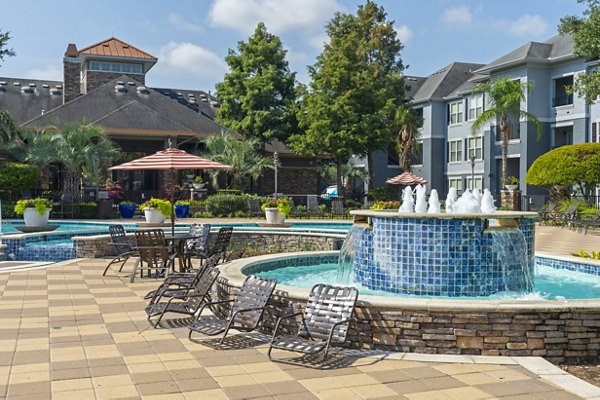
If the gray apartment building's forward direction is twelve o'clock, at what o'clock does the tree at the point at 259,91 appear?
The tree is roughly at 1 o'clock from the gray apartment building.

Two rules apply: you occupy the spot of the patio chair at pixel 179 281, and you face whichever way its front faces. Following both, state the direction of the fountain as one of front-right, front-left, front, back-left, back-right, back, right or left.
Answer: back

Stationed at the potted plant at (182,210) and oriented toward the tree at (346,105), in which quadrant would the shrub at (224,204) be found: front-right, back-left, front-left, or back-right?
front-right

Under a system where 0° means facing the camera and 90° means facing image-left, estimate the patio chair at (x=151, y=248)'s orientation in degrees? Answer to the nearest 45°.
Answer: approximately 225°

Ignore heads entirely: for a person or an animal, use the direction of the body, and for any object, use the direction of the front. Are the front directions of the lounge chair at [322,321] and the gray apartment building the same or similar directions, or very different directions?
same or similar directions

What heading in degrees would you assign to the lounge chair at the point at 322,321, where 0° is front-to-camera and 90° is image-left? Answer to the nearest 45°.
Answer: approximately 45°

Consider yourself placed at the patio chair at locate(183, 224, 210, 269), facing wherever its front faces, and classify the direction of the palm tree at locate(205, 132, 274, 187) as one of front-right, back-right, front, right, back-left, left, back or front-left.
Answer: back-right

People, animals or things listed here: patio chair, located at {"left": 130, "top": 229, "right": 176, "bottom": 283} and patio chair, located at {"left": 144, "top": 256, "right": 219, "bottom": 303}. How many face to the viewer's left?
1

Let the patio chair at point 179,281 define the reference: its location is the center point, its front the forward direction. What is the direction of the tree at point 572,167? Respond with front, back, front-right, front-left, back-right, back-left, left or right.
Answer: back-right

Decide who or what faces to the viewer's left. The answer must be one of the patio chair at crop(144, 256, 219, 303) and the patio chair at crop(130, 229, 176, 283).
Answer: the patio chair at crop(144, 256, 219, 303)

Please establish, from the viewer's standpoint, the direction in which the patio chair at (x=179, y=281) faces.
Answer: facing to the left of the viewer

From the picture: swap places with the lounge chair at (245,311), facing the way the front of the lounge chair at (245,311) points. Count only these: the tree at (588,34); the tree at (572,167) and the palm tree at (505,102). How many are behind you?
3

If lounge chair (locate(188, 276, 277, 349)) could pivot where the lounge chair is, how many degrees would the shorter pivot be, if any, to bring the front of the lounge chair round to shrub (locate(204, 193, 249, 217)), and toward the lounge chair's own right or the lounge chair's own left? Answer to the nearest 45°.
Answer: approximately 135° to the lounge chair's own right

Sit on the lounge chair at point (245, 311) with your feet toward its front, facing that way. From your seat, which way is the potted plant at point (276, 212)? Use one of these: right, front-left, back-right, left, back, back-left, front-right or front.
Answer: back-right

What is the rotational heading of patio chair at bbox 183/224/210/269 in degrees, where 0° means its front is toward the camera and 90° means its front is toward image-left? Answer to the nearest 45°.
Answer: approximately 45°

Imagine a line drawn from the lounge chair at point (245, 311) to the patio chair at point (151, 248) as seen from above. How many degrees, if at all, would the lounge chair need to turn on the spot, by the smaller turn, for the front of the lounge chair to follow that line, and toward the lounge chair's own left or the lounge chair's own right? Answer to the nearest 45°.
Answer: approximately 135° to the lounge chair's own right

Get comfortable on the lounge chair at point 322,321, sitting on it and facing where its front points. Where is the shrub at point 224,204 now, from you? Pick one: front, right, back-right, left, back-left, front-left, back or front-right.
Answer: back-right

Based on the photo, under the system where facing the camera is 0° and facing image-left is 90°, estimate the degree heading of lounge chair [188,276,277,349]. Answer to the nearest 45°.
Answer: approximately 45°
